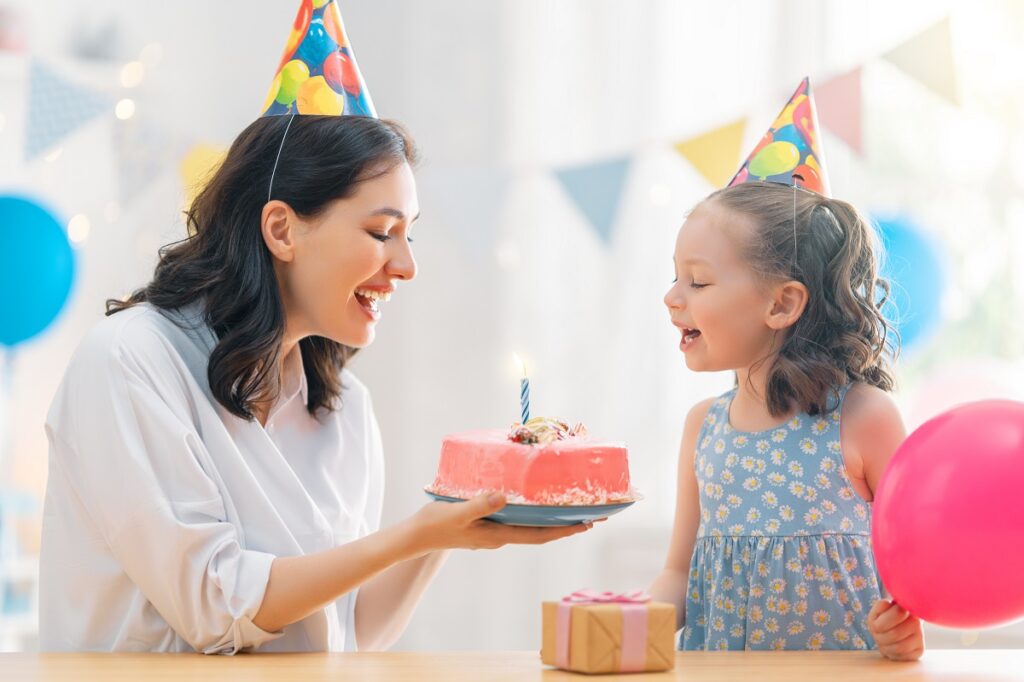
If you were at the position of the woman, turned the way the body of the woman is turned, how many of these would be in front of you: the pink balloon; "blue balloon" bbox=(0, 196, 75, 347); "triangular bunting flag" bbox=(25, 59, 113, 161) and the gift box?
2

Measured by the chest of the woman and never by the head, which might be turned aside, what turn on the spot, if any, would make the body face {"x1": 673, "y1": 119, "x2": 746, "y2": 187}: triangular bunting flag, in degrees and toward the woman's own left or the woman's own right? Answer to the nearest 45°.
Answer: approximately 90° to the woman's own left

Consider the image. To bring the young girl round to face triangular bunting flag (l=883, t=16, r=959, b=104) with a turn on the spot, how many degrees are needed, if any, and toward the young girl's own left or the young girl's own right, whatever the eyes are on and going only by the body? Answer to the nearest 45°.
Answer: approximately 135° to the young girl's own right

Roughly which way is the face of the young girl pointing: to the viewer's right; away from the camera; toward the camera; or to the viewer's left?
to the viewer's left

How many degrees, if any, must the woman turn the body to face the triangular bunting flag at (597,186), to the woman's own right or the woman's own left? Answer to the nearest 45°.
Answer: approximately 90° to the woman's own left

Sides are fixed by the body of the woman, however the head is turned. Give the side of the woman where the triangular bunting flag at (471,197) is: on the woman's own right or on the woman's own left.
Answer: on the woman's own left

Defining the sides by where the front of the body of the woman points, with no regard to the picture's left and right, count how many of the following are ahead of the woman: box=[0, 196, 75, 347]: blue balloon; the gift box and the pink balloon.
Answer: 2

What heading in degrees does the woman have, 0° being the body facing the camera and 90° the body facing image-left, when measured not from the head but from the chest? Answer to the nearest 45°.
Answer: approximately 315°
